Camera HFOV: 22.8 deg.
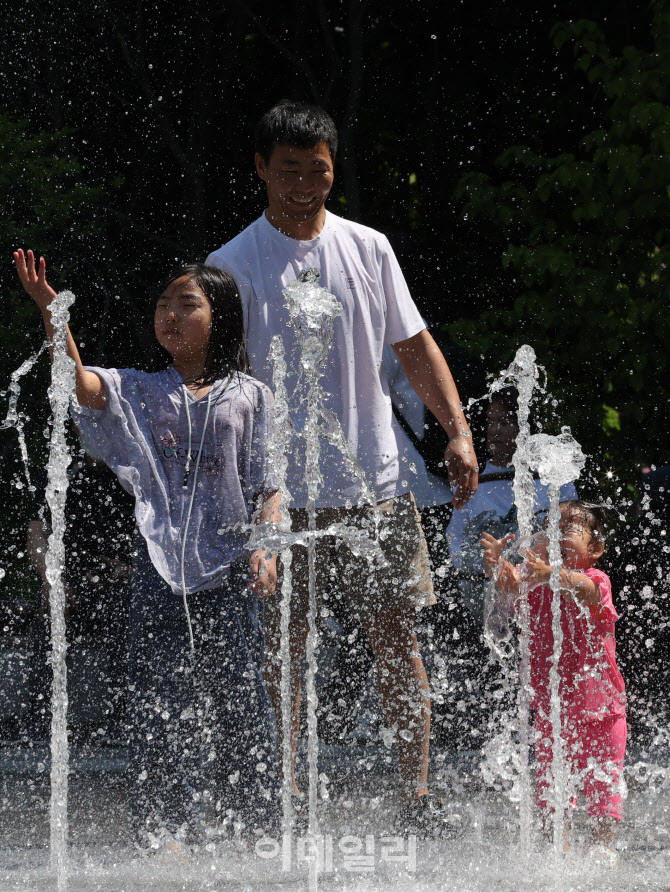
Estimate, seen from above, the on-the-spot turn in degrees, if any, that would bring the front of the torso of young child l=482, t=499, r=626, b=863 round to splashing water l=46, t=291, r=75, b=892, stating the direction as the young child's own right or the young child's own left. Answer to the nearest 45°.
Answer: approximately 45° to the young child's own right

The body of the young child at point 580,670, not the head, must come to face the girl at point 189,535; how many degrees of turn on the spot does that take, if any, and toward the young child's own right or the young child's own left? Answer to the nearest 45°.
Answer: approximately 45° to the young child's own right

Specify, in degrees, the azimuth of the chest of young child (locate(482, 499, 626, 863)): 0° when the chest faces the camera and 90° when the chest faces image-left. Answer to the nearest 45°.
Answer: approximately 45°

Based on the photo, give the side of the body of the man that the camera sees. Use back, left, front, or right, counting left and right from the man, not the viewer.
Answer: front
